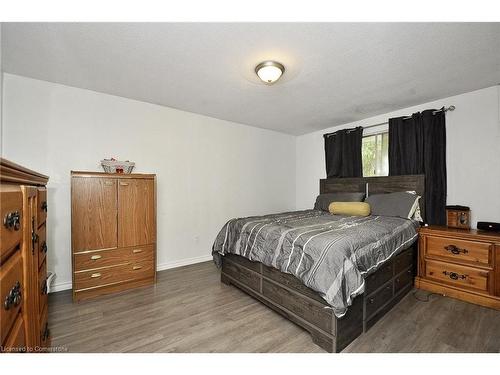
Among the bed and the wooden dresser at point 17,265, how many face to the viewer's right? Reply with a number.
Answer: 1

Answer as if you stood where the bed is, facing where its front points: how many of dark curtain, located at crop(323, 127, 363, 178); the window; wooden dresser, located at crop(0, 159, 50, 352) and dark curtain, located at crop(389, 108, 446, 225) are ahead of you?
1

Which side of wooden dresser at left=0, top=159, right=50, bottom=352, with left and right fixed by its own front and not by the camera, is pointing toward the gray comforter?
front

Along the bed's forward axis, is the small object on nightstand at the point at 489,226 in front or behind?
behind

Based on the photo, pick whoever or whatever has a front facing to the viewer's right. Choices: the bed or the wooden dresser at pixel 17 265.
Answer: the wooden dresser

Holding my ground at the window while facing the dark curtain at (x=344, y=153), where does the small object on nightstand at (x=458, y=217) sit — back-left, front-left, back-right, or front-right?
back-left

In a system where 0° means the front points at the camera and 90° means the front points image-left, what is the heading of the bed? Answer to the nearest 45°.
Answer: approximately 45°

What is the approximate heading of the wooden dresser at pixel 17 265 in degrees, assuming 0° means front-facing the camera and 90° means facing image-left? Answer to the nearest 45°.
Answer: approximately 270°

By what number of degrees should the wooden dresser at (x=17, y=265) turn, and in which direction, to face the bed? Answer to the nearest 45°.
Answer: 0° — it already faces it

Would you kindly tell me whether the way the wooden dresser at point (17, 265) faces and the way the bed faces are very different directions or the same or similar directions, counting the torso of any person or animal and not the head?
very different directions

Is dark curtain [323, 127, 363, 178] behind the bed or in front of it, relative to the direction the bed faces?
behind
